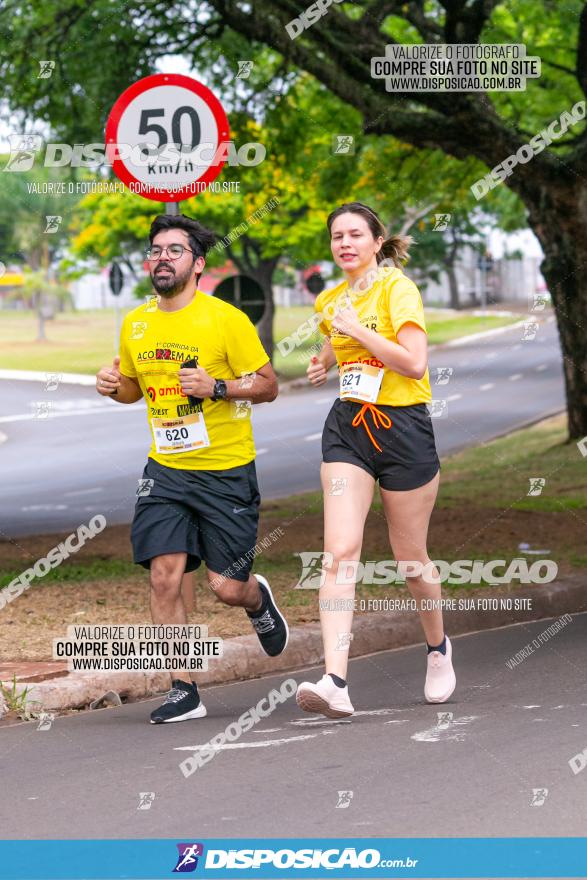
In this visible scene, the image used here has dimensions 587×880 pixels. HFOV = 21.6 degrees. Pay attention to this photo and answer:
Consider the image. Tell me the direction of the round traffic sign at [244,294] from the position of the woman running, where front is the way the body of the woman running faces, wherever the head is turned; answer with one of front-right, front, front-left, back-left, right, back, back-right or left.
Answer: back-right

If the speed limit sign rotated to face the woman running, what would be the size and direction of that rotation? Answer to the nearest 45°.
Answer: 0° — it already faces them

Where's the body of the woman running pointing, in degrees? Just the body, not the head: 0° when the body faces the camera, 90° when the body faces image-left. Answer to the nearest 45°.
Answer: approximately 45°

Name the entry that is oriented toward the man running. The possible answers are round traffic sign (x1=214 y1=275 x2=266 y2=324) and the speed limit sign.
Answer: the speed limit sign

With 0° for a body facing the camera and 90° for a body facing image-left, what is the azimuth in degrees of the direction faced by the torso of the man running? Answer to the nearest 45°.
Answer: approximately 45°

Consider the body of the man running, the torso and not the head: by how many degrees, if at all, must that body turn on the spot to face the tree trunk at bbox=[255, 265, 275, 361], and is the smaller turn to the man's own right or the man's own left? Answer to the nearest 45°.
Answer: approximately 135° to the man's own right

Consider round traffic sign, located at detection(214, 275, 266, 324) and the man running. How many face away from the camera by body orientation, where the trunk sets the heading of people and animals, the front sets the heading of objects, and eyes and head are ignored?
1

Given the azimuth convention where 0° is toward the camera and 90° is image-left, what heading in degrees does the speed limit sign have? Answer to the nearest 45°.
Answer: approximately 0°

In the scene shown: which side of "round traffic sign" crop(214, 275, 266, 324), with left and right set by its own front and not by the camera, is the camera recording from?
back

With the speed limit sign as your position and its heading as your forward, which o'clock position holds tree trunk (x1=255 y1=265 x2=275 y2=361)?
The tree trunk is roughly at 6 o'clock from the speed limit sign.

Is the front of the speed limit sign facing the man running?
yes

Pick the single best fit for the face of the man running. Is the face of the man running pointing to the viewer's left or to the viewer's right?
to the viewer's left

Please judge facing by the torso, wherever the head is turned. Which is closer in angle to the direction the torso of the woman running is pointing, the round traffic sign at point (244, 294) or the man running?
the man running

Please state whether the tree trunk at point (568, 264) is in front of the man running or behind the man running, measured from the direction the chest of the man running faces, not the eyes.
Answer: behind
